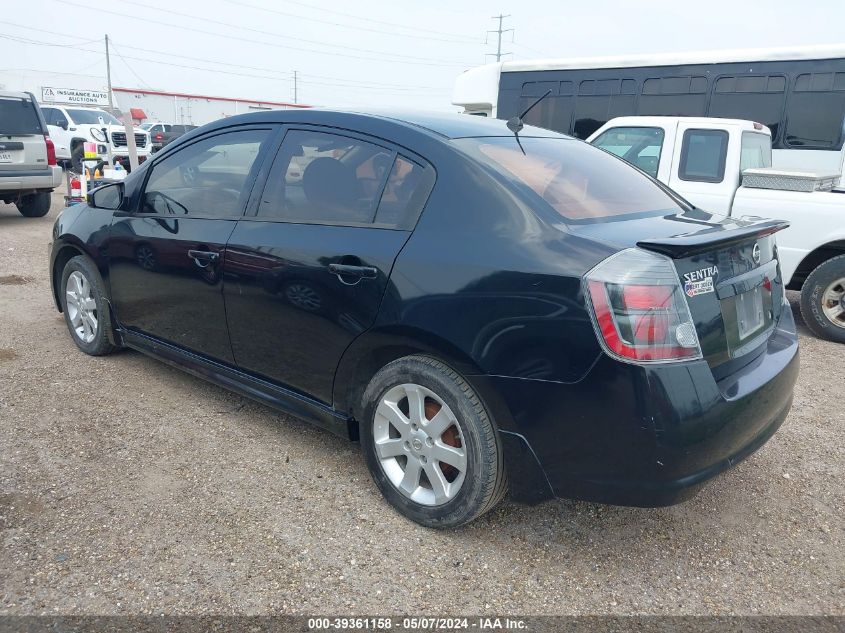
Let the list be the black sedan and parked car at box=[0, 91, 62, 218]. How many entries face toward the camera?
0

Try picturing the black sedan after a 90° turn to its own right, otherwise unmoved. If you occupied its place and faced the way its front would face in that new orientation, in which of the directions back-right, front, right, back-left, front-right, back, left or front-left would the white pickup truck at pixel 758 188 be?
front

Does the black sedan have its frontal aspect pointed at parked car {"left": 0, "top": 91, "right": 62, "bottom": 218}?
yes

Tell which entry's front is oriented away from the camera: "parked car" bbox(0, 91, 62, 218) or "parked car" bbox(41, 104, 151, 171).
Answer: "parked car" bbox(0, 91, 62, 218)

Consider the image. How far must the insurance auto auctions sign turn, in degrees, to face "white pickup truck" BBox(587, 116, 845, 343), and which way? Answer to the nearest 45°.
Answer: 0° — it already faces it

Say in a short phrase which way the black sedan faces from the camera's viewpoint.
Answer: facing away from the viewer and to the left of the viewer

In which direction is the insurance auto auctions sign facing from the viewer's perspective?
toward the camera

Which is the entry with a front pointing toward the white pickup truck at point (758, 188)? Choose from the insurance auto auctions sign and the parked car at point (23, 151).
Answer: the insurance auto auctions sign

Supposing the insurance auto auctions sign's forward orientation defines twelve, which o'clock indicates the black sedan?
The black sedan is roughly at 12 o'clock from the insurance auto auctions sign.

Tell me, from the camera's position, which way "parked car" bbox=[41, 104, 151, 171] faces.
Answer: facing the viewer and to the right of the viewer

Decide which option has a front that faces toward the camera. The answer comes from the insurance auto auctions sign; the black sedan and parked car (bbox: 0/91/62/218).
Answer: the insurance auto auctions sign

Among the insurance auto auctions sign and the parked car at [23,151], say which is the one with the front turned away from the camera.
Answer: the parked car

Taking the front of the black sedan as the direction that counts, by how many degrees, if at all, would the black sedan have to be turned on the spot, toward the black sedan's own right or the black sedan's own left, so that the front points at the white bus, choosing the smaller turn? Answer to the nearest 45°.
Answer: approximately 90° to the black sedan's own right

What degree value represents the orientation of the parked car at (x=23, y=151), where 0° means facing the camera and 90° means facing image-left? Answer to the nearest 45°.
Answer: approximately 180°

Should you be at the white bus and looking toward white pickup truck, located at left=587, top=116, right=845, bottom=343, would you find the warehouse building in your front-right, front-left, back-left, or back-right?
back-right

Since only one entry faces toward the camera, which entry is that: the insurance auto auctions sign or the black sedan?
the insurance auto auctions sign

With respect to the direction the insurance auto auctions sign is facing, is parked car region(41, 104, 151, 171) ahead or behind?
ahead
